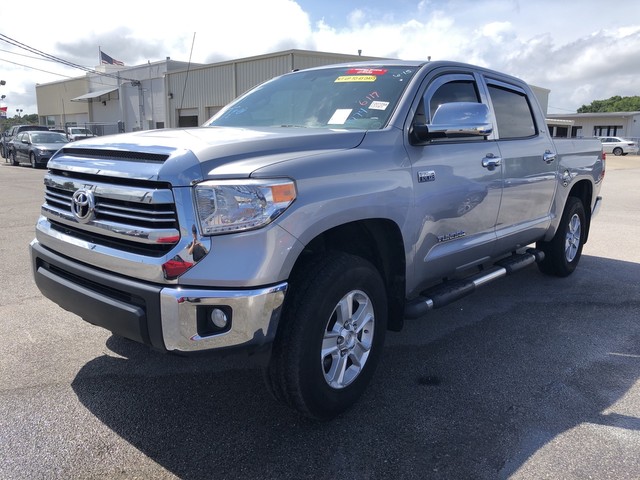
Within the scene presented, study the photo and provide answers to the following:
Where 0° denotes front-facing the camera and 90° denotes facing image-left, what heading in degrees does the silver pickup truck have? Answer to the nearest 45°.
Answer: approximately 45°

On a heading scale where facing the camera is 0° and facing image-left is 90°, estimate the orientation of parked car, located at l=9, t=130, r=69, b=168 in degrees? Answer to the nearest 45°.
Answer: approximately 315°

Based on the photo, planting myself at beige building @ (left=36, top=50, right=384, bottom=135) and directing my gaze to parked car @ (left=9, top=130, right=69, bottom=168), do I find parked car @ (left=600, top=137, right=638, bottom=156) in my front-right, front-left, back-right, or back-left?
back-left

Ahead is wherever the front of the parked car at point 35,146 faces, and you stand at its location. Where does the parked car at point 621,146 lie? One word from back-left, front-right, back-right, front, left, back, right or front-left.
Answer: front-left

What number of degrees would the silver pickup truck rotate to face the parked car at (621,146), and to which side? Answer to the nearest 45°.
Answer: approximately 180°

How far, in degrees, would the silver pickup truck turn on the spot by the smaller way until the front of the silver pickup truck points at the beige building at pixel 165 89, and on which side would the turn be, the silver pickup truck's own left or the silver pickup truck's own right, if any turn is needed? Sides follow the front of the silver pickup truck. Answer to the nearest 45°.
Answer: approximately 135° to the silver pickup truck's own right

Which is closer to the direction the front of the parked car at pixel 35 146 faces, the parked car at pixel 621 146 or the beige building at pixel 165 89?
the parked car
